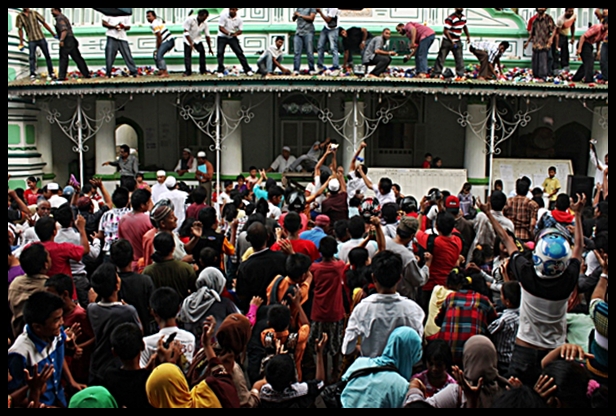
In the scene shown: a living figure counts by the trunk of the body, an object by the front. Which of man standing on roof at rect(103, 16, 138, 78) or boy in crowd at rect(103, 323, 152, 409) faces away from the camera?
the boy in crowd

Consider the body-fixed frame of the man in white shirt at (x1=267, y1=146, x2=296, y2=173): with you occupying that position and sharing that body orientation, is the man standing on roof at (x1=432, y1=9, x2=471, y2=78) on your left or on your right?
on your left

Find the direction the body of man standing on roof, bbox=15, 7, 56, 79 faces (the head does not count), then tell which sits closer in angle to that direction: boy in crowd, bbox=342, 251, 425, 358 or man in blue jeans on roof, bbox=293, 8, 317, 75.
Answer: the boy in crowd

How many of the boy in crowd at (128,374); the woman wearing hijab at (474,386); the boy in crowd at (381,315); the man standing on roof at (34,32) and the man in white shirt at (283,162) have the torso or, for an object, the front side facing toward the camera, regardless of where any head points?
2

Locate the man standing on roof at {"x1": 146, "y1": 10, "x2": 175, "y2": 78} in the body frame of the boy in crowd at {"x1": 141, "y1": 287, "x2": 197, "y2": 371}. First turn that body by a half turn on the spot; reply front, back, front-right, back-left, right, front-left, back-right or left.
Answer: back

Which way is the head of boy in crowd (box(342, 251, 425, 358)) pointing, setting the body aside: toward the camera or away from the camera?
away from the camera

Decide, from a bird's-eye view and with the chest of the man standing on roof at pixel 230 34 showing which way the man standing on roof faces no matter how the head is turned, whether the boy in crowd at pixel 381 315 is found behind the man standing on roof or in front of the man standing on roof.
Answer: in front

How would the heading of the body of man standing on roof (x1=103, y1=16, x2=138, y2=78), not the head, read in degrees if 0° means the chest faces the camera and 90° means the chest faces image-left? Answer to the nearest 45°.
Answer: approximately 0°

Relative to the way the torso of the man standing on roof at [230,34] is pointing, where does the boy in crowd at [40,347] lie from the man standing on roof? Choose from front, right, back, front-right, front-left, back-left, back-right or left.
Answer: front

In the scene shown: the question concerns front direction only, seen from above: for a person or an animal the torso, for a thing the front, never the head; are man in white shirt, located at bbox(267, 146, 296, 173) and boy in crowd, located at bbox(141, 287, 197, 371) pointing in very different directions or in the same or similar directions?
very different directions

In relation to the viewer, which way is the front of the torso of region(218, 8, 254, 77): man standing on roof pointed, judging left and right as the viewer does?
facing the viewer

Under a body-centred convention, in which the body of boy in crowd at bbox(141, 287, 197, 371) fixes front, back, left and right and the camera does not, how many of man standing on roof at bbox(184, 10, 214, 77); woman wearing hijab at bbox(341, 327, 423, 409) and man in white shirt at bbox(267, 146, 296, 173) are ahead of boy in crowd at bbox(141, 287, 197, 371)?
2

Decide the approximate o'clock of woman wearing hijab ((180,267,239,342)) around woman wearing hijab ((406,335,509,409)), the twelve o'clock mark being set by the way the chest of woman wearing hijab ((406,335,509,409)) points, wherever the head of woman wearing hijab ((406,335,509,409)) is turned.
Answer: woman wearing hijab ((180,267,239,342)) is roughly at 10 o'clock from woman wearing hijab ((406,335,509,409)).

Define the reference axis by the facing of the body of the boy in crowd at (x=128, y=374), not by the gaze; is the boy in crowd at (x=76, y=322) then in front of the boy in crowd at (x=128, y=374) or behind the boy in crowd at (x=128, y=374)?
in front

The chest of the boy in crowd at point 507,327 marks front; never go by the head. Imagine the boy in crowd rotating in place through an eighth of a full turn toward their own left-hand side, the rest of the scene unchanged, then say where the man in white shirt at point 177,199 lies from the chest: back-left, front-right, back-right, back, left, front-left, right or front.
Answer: front-right

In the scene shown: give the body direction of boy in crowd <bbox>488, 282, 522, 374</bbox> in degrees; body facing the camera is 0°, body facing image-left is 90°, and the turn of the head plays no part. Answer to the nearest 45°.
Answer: approximately 135°

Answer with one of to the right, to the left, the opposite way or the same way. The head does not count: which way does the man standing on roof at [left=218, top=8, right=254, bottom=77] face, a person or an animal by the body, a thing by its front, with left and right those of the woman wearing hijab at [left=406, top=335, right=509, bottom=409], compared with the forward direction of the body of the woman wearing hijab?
the opposite way

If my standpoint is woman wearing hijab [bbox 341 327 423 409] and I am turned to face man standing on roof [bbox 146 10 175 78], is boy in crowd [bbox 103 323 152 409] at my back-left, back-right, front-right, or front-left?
front-left

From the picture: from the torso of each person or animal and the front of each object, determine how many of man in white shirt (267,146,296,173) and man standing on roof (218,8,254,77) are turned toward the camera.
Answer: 2

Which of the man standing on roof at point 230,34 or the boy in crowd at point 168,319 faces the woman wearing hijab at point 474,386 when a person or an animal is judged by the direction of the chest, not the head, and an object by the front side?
the man standing on roof

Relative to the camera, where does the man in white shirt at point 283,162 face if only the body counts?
toward the camera

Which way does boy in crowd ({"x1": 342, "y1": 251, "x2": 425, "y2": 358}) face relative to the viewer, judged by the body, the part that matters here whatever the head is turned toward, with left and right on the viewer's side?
facing away from the viewer

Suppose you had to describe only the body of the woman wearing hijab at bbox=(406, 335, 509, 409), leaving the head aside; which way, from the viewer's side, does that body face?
away from the camera
